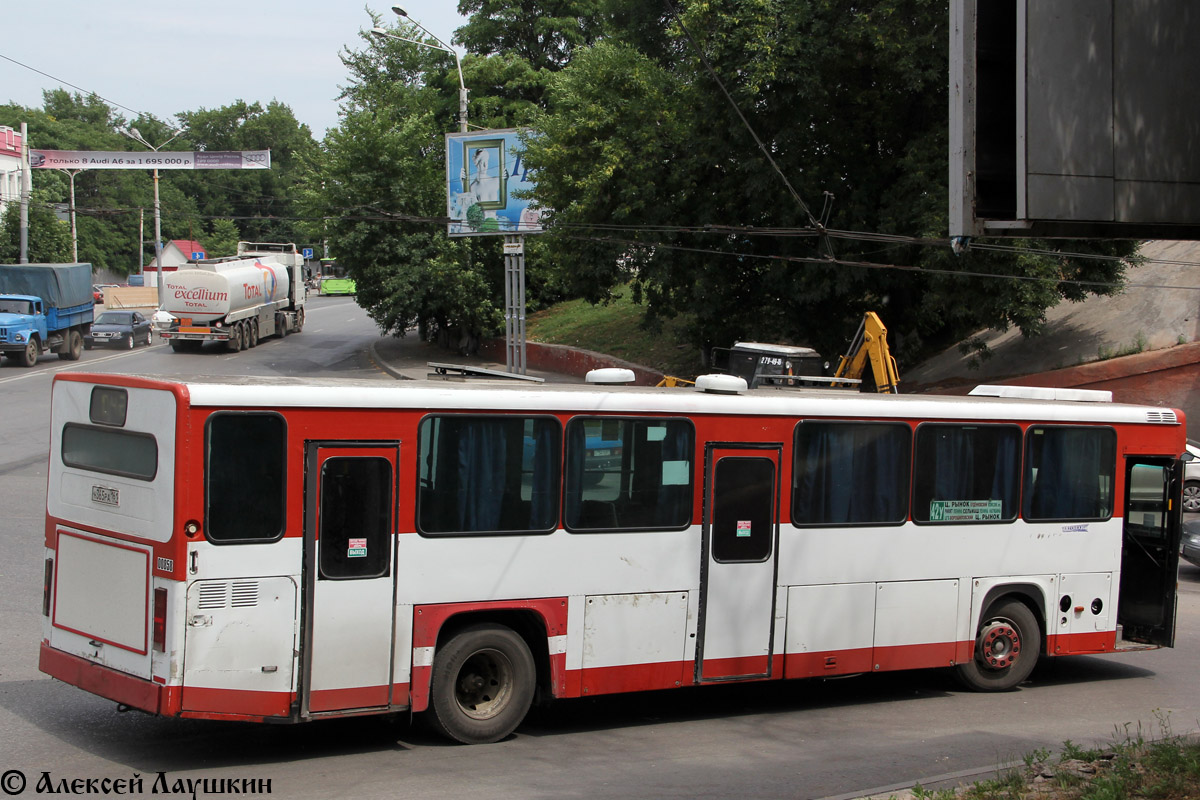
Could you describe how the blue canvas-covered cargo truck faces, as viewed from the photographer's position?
facing the viewer and to the left of the viewer

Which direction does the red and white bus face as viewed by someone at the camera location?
facing away from the viewer and to the right of the viewer

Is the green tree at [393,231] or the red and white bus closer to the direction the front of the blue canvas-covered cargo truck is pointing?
the red and white bus

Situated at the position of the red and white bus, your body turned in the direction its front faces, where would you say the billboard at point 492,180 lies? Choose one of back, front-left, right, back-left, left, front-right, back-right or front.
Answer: front-left

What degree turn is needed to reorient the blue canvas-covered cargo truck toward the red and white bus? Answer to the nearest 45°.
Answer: approximately 45° to its left

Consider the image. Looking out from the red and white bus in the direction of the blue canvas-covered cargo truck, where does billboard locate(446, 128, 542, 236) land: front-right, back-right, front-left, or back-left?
front-right

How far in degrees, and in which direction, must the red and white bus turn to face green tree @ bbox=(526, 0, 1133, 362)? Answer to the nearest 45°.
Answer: approximately 45° to its left

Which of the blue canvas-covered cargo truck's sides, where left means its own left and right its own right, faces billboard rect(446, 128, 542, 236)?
left

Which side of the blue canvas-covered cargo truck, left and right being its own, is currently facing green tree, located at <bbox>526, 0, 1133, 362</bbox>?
left
